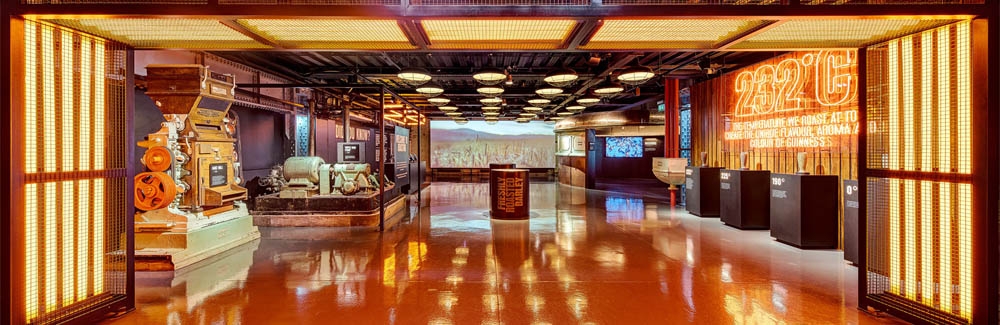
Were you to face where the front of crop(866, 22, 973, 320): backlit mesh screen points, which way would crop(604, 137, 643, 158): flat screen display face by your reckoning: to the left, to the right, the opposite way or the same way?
to the left

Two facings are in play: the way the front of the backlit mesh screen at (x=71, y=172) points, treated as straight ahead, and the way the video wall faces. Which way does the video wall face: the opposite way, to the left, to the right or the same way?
to the right

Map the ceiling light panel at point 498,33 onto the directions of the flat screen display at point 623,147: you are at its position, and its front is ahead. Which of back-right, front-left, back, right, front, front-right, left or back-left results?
front

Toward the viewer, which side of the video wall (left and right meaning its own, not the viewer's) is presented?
front

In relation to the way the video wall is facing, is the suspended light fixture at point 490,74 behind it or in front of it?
in front

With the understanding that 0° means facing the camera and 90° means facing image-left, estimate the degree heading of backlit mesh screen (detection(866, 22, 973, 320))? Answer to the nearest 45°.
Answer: approximately 45°

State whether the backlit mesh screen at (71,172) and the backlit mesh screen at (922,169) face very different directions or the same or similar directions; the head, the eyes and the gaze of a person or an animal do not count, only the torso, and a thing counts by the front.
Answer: very different directions

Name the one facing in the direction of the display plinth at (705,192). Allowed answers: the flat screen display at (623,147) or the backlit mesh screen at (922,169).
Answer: the flat screen display

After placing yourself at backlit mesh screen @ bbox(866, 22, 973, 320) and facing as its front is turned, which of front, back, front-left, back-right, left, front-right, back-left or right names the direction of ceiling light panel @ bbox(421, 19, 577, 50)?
front

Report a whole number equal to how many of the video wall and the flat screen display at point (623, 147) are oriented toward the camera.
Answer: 2

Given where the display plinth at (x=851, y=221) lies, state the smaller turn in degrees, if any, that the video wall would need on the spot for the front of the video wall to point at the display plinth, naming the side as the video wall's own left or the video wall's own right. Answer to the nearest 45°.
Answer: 0° — it already faces it

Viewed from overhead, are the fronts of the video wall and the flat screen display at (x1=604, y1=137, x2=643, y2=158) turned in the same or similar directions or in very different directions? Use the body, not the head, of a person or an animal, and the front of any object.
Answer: same or similar directions

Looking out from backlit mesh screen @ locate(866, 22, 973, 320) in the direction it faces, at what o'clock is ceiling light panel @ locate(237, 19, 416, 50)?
The ceiling light panel is roughly at 12 o'clock from the backlit mesh screen.

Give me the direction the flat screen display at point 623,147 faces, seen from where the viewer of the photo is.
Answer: facing the viewer

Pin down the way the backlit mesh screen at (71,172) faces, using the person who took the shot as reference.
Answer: facing the viewer and to the right of the viewer

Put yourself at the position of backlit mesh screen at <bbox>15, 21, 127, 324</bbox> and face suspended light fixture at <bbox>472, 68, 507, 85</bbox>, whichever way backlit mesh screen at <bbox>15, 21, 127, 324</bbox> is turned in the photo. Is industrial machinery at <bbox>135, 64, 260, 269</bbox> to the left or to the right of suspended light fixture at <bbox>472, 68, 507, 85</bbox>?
left
